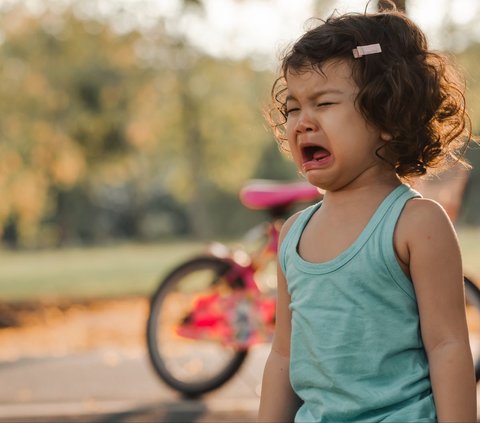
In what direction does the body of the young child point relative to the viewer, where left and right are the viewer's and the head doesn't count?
facing the viewer and to the left of the viewer

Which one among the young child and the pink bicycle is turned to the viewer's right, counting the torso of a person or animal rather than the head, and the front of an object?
the pink bicycle

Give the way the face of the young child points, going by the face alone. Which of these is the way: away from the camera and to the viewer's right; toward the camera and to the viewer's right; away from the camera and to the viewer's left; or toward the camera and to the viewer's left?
toward the camera and to the viewer's left

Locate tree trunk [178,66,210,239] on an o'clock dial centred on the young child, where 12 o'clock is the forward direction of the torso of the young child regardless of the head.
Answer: The tree trunk is roughly at 4 o'clock from the young child.

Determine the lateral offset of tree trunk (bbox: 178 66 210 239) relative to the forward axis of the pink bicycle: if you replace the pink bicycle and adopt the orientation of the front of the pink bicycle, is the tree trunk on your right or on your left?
on your left

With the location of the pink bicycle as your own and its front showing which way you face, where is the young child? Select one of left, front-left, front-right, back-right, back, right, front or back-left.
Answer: right

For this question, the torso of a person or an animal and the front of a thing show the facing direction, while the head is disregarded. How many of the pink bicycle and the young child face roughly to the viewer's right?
1

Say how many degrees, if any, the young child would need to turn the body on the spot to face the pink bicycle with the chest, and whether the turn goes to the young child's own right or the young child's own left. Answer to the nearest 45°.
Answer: approximately 135° to the young child's own right

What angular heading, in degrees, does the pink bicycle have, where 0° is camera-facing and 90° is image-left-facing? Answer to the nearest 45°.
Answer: approximately 270°
